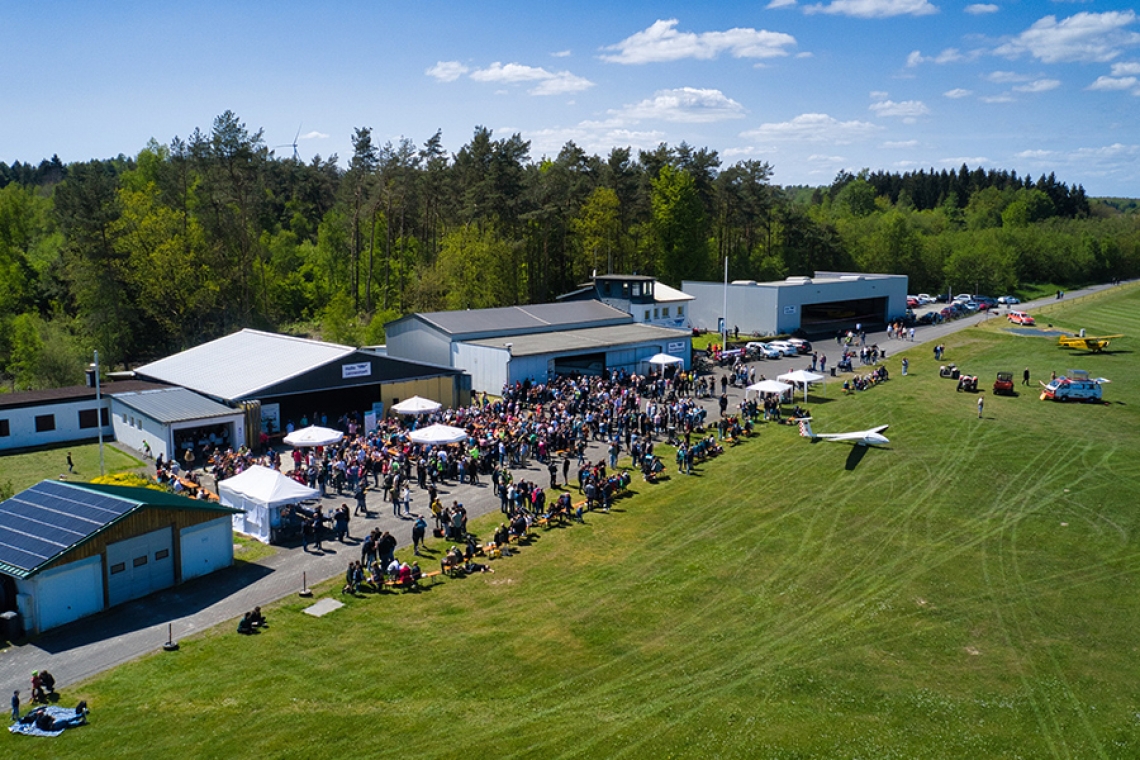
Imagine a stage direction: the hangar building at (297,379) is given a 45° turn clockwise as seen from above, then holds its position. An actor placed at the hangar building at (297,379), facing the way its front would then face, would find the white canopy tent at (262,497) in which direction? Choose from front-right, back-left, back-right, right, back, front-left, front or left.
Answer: front

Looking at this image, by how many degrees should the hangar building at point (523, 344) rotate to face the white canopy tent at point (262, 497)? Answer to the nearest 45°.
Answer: approximately 45° to its right

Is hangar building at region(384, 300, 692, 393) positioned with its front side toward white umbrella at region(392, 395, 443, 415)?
no

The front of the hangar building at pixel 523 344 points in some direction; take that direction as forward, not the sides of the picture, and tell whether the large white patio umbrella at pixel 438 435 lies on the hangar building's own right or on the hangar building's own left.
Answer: on the hangar building's own right

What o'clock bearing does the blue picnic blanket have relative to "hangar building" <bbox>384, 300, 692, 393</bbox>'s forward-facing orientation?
The blue picnic blanket is roughly at 2 o'clock from the hangar building.

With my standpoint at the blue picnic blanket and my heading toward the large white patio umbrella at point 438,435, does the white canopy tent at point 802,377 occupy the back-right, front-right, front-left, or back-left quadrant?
front-right

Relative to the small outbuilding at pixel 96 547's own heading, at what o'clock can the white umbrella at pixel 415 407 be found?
The white umbrella is roughly at 9 o'clock from the small outbuilding.

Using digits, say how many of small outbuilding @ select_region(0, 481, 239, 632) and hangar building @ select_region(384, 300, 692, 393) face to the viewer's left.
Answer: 0

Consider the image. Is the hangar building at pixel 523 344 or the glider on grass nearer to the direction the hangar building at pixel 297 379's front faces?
the glider on grass

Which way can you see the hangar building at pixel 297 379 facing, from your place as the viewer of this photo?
facing the viewer and to the right of the viewer

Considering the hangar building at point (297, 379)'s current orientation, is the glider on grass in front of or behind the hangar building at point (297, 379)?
in front

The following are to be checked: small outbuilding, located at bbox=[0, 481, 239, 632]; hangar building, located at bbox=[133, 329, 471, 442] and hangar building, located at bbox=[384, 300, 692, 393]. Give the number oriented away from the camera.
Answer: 0

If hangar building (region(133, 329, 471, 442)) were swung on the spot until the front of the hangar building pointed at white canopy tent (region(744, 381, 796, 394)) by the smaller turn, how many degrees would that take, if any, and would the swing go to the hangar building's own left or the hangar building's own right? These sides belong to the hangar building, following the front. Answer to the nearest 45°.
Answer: approximately 45° to the hangar building's own left

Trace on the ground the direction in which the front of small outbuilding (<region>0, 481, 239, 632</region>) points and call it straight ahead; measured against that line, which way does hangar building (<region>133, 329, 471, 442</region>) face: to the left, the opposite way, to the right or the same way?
the same way
